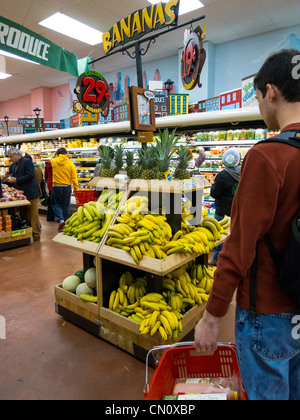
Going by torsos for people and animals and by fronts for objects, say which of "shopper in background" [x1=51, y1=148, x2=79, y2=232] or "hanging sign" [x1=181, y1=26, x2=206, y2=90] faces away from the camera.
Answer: the shopper in background

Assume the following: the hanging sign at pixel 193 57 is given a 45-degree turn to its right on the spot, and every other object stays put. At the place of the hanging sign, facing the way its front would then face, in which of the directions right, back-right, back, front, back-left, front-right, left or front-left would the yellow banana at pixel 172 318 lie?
left

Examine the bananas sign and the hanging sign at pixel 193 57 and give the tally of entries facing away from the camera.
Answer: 0

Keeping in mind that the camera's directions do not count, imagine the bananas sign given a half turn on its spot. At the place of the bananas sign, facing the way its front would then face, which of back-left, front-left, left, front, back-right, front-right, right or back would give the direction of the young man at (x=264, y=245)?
back-right

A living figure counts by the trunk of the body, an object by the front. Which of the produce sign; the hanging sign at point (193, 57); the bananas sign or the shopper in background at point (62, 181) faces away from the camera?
the shopper in background

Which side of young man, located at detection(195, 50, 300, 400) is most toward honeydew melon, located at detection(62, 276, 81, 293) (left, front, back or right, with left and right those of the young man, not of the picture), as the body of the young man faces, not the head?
front

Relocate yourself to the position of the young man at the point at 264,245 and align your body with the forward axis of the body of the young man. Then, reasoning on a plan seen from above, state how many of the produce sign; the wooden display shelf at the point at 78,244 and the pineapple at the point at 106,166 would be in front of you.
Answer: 3

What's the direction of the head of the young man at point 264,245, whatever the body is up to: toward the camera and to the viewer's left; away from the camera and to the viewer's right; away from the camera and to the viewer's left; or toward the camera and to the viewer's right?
away from the camera and to the viewer's left

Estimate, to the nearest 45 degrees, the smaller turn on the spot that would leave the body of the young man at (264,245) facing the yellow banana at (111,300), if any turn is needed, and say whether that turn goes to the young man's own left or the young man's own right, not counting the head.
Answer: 0° — they already face it

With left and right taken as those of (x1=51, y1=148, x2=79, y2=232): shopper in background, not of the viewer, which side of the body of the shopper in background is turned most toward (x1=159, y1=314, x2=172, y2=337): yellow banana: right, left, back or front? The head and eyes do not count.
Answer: back

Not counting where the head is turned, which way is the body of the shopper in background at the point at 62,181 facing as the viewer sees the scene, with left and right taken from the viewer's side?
facing away from the viewer

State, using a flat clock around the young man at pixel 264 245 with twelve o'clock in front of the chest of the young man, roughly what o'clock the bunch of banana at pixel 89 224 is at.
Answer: The bunch of banana is roughly at 12 o'clock from the young man.

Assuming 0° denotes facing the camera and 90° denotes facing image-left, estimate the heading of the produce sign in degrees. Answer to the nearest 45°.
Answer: approximately 315°

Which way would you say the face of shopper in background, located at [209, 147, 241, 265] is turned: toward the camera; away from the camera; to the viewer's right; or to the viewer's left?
away from the camera

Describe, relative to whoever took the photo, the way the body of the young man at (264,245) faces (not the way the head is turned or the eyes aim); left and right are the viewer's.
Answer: facing away from the viewer and to the left of the viewer

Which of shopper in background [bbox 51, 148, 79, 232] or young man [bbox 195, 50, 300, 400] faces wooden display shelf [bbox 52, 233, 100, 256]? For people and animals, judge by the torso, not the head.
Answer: the young man

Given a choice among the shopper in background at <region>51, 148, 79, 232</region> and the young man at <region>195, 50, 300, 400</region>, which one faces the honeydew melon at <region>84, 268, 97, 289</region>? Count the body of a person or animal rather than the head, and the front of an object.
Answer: the young man
